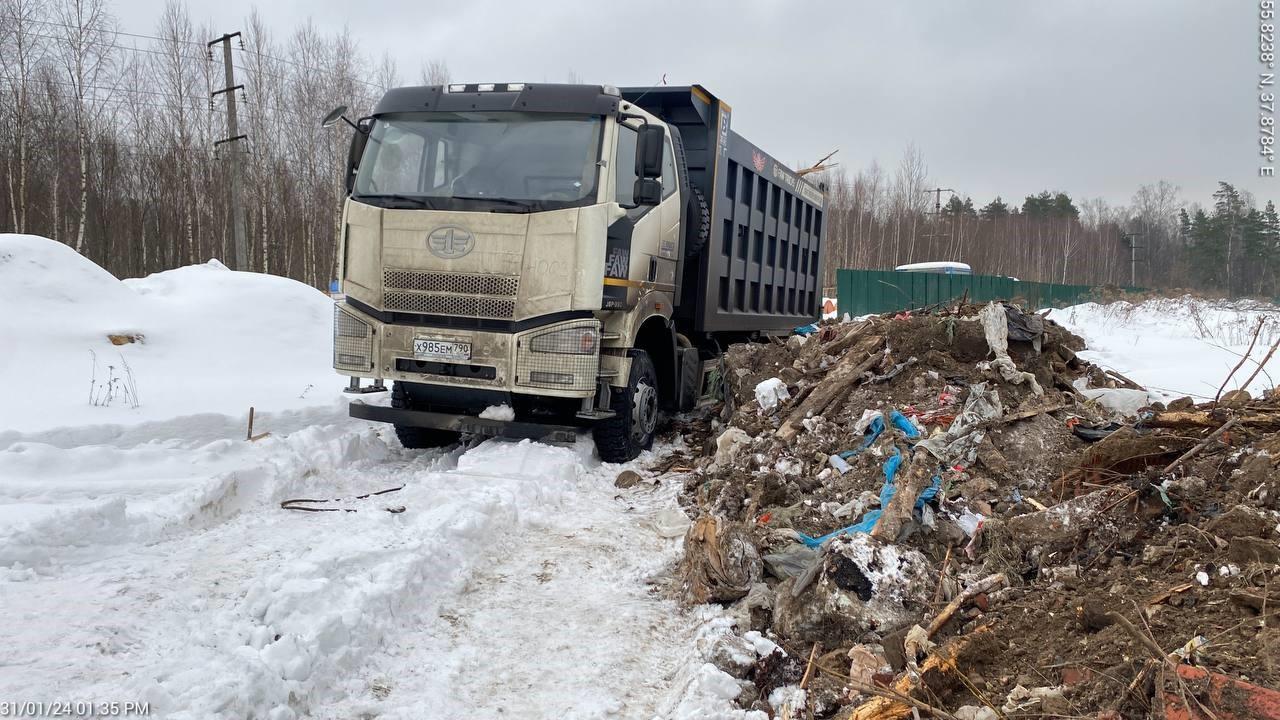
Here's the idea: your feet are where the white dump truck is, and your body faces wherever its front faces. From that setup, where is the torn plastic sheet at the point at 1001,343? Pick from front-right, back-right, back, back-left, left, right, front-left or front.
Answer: back-left

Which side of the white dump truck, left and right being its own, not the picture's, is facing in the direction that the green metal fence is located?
back

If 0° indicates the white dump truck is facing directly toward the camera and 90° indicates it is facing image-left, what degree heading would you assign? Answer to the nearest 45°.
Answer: approximately 45°

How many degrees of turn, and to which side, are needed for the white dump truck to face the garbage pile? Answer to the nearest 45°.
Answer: approximately 90° to its left

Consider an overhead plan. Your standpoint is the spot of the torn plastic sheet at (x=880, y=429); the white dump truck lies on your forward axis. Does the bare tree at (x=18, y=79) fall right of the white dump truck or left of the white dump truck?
left

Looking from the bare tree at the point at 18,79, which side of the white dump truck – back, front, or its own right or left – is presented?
right

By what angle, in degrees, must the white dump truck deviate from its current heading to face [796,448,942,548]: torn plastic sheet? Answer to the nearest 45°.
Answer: approximately 90° to its left

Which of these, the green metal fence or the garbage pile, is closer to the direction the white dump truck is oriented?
the garbage pile

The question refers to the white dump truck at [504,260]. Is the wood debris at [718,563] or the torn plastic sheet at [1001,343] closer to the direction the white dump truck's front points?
the wood debris
